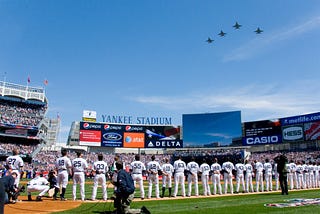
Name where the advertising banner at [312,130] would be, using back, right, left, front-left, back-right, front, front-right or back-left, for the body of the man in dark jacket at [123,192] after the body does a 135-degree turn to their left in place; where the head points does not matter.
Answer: back-left

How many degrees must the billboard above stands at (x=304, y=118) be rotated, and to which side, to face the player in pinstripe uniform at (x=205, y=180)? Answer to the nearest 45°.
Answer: approximately 45° to its left

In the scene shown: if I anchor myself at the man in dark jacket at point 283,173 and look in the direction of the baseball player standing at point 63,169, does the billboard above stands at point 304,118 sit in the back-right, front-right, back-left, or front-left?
back-right

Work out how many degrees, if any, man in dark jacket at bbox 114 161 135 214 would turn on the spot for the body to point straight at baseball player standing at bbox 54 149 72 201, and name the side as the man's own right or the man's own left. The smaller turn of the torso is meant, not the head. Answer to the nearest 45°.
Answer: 0° — they already face them

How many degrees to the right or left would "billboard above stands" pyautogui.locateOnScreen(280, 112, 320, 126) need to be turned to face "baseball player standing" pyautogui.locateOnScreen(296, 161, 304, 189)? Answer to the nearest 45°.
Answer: approximately 45° to its left

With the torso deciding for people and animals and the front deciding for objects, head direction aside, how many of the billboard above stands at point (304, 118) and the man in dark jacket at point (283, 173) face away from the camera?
1

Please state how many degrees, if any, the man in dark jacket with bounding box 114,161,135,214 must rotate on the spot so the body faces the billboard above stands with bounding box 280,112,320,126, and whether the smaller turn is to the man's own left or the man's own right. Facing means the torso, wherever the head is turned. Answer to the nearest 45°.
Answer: approximately 90° to the man's own right

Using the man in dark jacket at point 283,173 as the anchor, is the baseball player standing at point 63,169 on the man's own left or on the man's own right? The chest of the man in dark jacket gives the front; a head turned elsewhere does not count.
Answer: on the man's own left

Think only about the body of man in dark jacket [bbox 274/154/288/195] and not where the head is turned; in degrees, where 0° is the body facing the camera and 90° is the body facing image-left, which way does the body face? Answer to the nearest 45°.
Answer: approximately 180°

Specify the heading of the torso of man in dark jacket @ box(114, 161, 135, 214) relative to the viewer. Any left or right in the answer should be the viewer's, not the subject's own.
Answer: facing away from the viewer and to the left of the viewer
